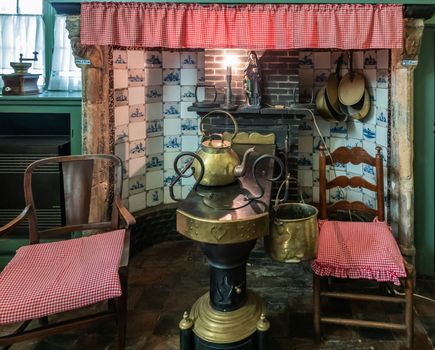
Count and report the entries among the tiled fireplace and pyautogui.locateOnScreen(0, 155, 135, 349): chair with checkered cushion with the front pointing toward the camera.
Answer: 2

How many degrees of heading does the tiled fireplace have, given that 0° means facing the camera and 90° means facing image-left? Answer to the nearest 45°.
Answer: approximately 0°

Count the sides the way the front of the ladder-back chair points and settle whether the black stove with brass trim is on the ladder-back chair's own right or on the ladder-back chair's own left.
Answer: on the ladder-back chair's own right

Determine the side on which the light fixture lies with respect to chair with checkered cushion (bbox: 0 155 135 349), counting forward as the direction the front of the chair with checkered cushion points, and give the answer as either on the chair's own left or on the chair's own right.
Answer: on the chair's own left

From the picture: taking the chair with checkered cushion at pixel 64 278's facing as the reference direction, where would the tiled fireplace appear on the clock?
The tiled fireplace is roughly at 9 o'clock from the chair with checkered cushion.

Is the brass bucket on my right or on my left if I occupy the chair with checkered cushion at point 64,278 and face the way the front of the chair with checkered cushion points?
on my left
